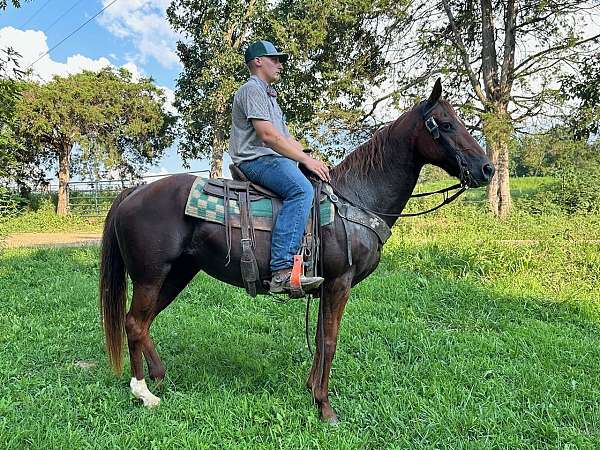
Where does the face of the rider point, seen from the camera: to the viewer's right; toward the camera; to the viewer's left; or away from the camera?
to the viewer's right

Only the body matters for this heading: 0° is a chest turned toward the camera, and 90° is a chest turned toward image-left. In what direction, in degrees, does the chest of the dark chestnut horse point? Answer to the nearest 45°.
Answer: approximately 270°

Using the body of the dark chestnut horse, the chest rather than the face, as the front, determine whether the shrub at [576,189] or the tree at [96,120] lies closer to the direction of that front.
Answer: the shrub

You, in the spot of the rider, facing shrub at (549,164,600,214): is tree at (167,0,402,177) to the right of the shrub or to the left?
left

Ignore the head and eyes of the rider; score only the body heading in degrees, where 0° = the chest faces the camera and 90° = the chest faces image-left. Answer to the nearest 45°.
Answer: approximately 270°

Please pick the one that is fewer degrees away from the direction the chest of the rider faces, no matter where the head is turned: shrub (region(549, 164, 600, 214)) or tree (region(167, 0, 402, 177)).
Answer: the shrub
